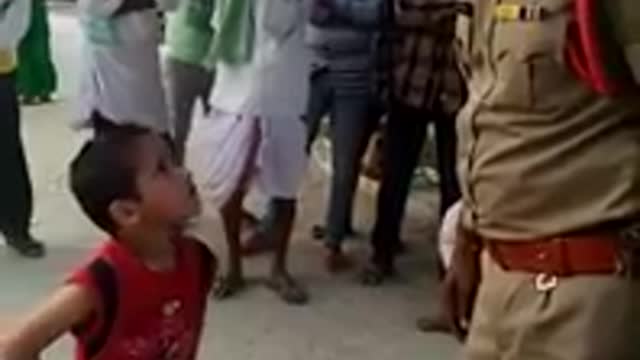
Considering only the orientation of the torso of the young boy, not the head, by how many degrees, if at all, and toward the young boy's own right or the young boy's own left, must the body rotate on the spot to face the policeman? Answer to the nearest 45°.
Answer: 0° — they already face them

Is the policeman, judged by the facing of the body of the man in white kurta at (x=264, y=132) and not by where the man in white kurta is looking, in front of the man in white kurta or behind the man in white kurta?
in front

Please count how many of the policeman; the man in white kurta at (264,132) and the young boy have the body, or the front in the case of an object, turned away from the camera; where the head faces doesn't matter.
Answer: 0

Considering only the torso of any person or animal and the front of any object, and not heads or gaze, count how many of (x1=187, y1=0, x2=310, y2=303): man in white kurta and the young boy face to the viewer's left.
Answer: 0

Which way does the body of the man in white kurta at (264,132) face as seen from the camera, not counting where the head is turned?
toward the camera

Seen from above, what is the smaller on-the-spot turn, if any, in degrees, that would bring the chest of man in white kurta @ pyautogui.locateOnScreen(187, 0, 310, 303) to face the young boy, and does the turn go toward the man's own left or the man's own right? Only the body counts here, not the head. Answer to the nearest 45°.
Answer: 0° — they already face them

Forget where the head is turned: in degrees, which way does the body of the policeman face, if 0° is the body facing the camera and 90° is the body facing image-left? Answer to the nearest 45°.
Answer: approximately 45°

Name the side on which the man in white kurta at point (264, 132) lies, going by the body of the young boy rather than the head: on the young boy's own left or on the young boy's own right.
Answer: on the young boy's own left

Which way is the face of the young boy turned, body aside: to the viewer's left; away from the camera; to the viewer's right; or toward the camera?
to the viewer's right

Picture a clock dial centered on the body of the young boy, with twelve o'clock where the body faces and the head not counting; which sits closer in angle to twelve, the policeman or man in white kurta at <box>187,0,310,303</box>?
the policeman

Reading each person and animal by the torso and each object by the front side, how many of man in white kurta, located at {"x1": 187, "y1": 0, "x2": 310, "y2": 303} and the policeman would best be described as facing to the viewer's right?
0
